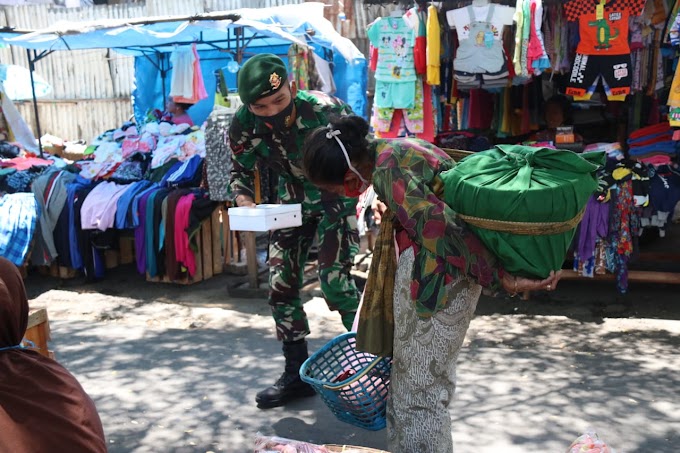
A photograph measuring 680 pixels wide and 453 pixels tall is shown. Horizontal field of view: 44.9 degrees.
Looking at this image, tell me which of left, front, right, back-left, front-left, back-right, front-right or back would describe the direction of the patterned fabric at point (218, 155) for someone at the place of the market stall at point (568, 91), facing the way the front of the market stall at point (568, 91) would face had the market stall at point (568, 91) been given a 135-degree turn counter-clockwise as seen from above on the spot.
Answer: back-left

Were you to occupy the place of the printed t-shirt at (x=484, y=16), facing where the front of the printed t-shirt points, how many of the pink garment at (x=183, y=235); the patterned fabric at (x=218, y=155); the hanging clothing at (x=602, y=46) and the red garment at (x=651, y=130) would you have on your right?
2

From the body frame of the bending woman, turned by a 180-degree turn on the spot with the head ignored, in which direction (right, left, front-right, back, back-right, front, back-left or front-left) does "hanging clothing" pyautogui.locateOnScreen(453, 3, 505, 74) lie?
left

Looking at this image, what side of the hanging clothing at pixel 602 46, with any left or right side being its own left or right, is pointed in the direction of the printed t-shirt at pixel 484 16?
right

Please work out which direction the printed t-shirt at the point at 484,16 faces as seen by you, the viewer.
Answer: facing the viewer

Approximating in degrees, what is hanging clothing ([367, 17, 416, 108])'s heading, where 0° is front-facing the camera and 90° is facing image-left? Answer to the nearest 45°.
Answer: approximately 0°

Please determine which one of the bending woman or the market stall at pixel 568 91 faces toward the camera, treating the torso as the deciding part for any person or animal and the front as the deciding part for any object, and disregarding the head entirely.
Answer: the market stall

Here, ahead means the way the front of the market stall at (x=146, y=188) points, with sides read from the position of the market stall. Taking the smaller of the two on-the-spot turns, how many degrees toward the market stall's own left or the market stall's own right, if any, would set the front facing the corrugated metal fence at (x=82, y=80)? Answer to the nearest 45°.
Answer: approximately 180°

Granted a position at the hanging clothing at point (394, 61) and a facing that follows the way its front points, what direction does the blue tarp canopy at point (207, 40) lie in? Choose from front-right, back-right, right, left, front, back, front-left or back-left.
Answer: back-right

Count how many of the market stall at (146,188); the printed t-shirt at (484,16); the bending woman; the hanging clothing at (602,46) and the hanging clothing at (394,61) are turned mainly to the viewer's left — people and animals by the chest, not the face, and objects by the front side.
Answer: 1

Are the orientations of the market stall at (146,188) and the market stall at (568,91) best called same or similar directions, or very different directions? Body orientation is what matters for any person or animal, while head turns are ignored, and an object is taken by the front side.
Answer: same or similar directions

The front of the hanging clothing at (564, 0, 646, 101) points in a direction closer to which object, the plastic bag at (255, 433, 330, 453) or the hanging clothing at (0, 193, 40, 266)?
the plastic bag

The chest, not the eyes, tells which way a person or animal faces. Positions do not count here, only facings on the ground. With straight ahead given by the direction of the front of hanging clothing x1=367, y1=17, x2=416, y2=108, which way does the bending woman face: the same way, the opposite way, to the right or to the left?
to the right

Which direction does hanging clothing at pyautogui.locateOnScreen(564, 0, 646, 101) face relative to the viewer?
toward the camera

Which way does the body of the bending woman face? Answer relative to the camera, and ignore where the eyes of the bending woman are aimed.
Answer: to the viewer's left

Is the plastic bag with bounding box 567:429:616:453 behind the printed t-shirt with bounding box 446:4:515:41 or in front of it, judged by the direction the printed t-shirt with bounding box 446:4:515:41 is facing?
in front

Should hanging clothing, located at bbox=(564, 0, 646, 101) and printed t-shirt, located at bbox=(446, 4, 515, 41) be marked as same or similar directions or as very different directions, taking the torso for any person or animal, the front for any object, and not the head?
same or similar directions
